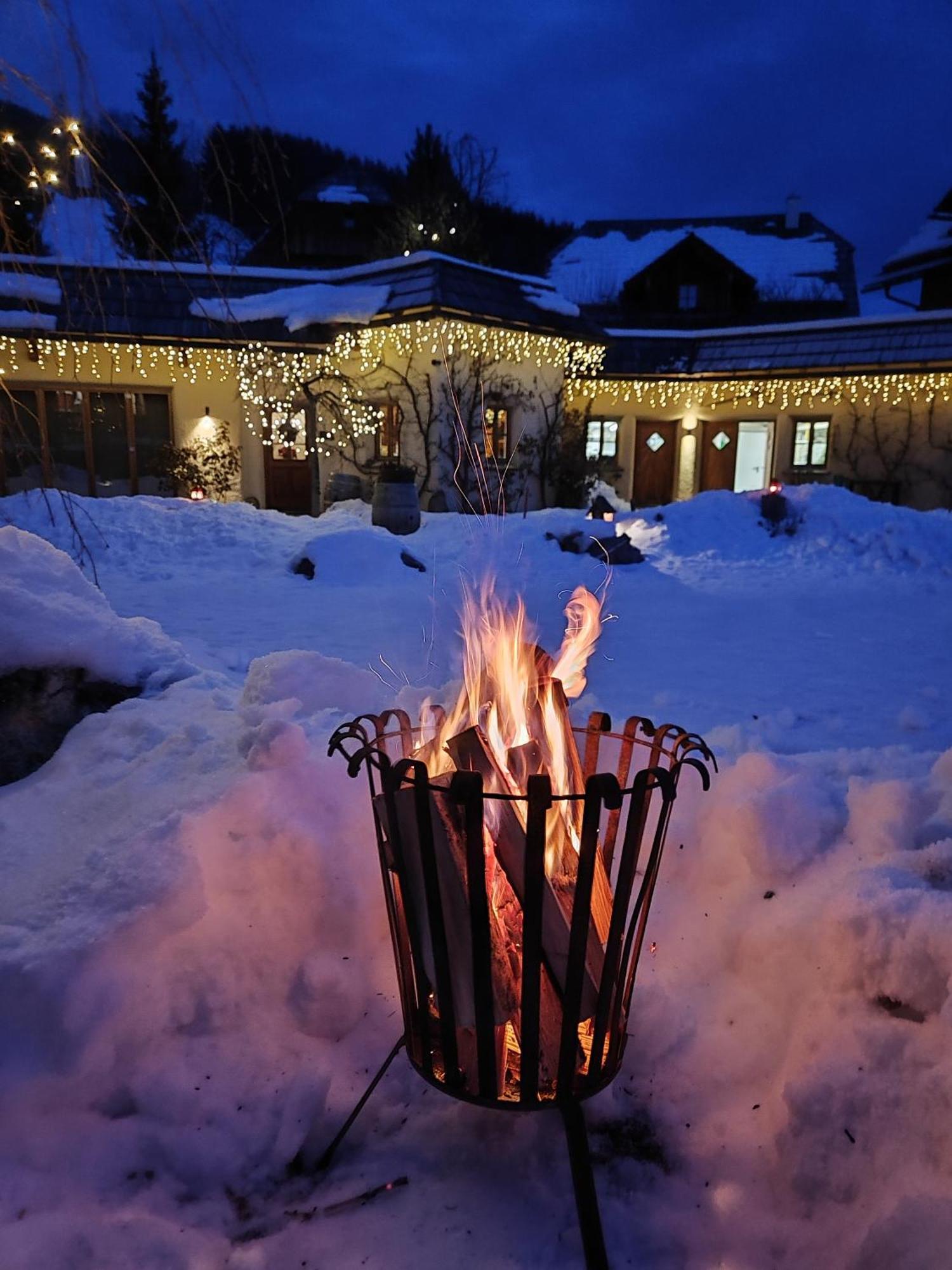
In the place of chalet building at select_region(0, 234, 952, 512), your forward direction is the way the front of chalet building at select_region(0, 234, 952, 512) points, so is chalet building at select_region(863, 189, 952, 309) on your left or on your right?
on your left

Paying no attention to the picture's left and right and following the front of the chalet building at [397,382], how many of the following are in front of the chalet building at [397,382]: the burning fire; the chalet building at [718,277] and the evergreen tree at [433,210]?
1

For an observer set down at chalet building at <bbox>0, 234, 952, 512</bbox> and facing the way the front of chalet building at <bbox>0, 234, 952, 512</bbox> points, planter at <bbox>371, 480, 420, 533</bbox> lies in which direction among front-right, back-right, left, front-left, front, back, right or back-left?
front

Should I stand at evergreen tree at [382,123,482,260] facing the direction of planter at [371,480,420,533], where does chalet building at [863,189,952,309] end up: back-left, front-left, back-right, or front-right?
front-left

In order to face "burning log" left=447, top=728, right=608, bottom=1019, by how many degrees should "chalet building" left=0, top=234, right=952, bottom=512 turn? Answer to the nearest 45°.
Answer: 0° — it already faces it

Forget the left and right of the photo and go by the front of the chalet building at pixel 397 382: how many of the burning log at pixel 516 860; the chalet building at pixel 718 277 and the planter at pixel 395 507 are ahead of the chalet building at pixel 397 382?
2

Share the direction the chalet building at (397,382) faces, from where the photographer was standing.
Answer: facing the viewer

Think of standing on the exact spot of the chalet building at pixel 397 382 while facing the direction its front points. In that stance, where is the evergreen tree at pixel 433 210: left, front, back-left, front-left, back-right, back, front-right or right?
back

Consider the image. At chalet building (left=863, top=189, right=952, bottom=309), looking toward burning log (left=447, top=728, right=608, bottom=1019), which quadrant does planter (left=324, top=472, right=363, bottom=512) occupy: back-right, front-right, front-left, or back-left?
front-right

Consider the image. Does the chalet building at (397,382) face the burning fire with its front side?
yes

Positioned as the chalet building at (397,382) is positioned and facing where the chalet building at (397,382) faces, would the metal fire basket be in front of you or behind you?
in front

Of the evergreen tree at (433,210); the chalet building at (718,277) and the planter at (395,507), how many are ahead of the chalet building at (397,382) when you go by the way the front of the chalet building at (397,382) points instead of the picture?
1

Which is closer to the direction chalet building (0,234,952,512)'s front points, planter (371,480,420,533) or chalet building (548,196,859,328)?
the planter

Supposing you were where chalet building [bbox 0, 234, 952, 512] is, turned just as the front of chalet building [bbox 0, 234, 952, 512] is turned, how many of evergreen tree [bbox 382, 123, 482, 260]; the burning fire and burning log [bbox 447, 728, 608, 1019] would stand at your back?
1
